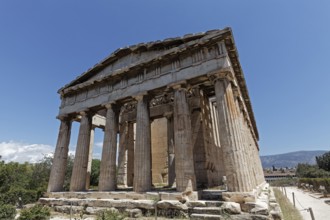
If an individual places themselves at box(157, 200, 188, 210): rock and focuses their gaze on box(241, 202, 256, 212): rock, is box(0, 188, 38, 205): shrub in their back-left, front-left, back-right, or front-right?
back-left

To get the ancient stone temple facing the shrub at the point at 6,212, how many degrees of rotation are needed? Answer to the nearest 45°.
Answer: approximately 45° to its right

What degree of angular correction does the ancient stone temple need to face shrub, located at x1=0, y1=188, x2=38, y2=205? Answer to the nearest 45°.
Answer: approximately 90° to its right

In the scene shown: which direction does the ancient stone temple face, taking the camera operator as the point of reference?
facing the viewer and to the left of the viewer
